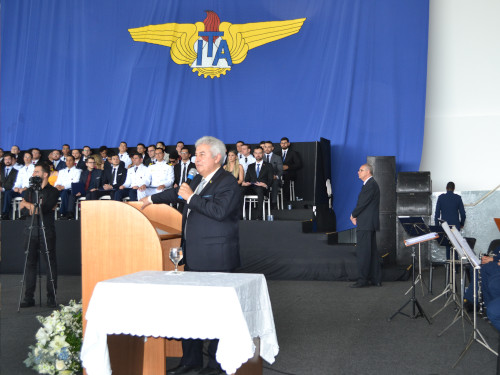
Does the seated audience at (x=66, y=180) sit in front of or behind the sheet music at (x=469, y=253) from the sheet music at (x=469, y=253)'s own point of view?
behind

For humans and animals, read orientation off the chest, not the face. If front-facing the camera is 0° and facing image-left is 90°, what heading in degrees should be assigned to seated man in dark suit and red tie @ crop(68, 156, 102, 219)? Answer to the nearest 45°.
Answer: approximately 45°

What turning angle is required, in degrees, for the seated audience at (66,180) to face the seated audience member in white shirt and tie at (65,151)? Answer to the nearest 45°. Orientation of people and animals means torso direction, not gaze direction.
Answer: approximately 135° to their right

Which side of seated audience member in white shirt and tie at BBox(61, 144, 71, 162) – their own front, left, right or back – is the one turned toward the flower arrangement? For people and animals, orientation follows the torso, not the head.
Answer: front

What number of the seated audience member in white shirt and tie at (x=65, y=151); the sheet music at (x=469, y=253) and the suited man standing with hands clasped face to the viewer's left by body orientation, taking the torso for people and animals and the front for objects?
1

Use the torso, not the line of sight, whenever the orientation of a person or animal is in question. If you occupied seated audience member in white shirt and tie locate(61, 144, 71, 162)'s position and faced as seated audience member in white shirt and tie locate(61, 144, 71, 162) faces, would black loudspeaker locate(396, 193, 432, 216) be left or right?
on their left

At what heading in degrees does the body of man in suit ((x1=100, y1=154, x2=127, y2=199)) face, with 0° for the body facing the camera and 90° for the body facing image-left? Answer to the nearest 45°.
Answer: approximately 45°

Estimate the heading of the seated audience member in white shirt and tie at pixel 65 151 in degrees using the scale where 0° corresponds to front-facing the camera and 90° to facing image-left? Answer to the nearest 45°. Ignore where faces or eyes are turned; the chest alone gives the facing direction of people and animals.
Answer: approximately 0°

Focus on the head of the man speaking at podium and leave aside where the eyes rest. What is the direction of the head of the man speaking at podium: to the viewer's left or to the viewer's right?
to the viewer's left

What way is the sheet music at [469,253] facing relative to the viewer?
to the viewer's right

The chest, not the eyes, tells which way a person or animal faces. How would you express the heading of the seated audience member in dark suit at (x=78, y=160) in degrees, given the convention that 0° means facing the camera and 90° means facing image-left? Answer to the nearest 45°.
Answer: approximately 45°

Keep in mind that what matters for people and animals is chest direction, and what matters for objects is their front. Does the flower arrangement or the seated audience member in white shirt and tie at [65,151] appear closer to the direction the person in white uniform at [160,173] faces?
the flower arrangement

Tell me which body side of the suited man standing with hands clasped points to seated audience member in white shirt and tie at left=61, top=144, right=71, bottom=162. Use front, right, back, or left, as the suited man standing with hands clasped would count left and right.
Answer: front

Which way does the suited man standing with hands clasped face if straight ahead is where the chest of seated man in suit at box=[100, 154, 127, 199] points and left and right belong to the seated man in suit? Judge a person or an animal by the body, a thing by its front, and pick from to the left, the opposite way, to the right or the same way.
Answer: to the right

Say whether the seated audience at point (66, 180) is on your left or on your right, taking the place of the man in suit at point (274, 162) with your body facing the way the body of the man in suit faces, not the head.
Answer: on your right
